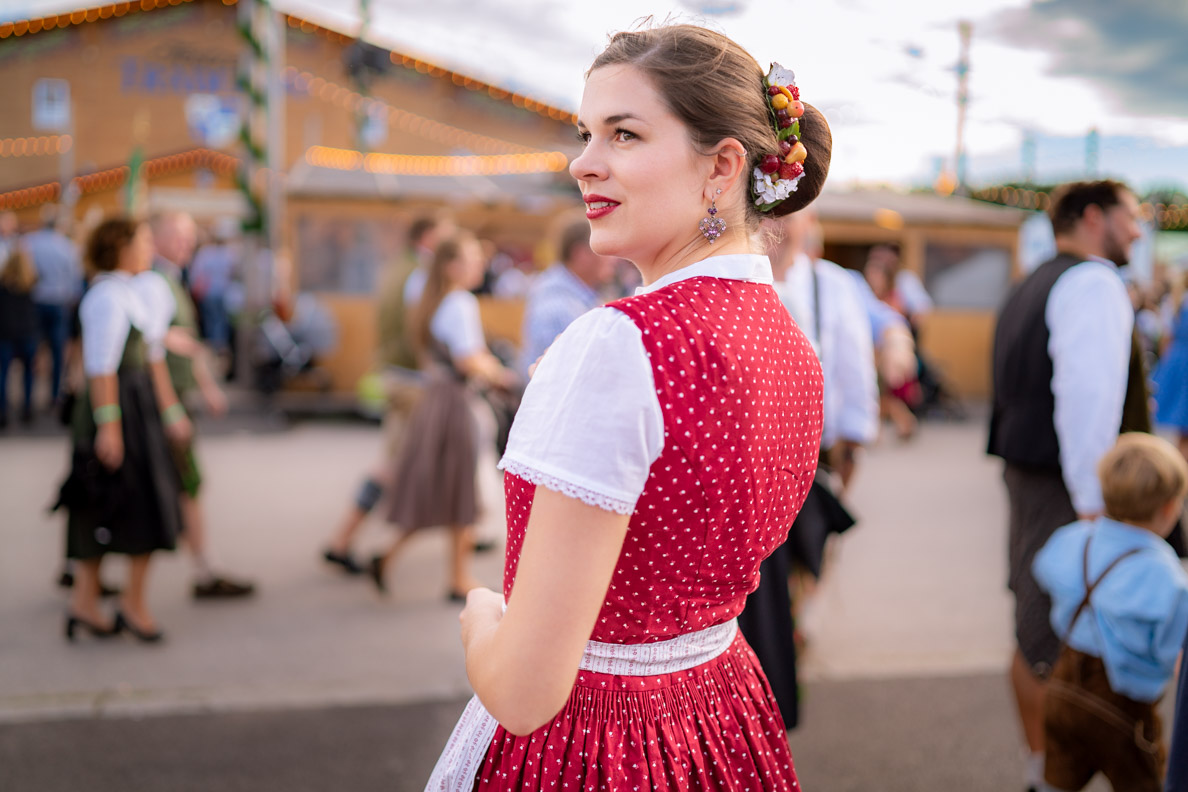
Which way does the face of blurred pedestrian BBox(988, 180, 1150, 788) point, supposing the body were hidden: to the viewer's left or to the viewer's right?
to the viewer's right

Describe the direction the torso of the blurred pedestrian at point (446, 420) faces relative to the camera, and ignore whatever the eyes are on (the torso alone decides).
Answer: to the viewer's right

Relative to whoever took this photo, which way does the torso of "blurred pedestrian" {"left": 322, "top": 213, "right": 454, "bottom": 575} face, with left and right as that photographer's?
facing to the right of the viewer
